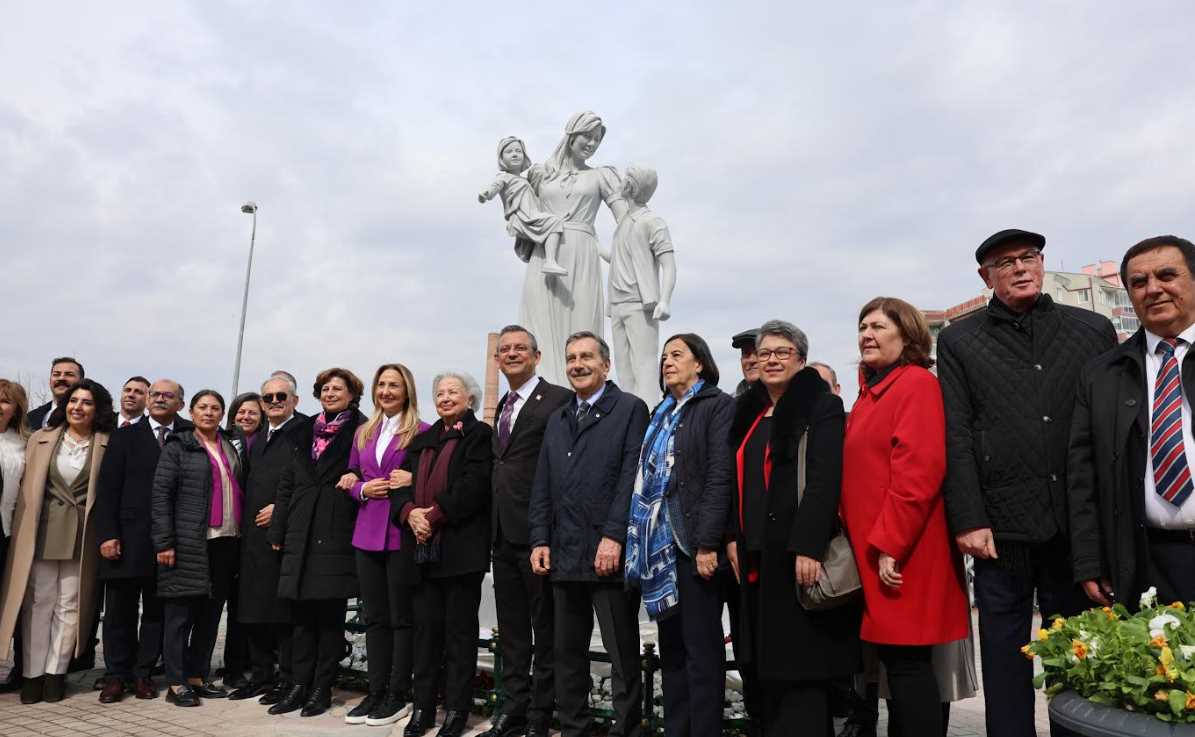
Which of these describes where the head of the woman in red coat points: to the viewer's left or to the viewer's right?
to the viewer's left

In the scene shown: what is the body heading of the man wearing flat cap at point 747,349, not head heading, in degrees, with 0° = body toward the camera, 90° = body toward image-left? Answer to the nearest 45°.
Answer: approximately 45°

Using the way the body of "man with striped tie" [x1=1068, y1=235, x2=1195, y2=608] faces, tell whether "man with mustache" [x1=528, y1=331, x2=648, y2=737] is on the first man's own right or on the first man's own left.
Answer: on the first man's own right

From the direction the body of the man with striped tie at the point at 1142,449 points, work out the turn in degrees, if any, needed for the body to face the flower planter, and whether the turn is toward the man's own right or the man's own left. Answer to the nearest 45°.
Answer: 0° — they already face it

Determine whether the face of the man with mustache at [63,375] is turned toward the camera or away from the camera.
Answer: toward the camera

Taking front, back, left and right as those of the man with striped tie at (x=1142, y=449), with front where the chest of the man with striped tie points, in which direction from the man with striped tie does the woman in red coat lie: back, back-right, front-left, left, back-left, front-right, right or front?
right

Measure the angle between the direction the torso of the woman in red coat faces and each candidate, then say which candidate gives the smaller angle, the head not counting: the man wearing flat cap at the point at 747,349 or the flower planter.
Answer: the flower planter

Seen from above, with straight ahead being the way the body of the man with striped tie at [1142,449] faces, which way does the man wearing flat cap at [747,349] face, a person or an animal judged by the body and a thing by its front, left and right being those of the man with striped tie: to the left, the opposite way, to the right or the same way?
the same way

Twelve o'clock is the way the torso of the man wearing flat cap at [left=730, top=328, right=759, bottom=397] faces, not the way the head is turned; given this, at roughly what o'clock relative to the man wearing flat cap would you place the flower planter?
The flower planter is roughly at 10 o'clock from the man wearing flat cap.

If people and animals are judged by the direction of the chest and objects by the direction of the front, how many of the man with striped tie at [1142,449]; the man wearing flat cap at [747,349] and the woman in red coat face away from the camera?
0

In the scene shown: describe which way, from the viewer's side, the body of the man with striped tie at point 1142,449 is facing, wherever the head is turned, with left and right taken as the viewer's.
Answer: facing the viewer

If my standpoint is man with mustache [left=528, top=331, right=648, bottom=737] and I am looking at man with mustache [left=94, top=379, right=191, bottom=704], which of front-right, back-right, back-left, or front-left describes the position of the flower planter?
back-left

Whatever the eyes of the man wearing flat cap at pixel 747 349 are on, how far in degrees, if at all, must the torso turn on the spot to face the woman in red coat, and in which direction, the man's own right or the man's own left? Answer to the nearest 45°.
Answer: approximately 90° to the man's own left

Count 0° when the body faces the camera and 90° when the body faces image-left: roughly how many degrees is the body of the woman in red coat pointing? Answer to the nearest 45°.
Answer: approximately 45°

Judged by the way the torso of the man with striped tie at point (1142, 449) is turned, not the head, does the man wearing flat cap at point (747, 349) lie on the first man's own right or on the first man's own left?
on the first man's own right

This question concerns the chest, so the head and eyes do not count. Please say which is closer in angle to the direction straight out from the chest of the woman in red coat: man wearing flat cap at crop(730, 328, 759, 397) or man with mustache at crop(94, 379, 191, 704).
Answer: the man with mustache

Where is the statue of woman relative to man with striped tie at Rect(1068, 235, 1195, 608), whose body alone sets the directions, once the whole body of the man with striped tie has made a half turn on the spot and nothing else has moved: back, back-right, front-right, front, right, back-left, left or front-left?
front-left

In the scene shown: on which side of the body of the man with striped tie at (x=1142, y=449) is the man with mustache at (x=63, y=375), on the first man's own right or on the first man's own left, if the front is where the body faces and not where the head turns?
on the first man's own right

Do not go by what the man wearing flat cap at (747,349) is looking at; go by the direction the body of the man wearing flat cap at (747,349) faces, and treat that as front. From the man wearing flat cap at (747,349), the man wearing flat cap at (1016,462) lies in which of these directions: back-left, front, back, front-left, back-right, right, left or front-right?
left
